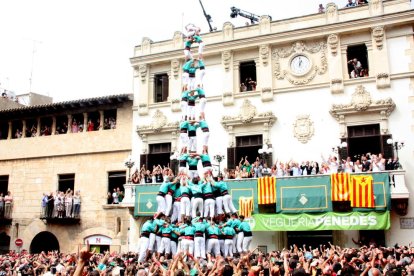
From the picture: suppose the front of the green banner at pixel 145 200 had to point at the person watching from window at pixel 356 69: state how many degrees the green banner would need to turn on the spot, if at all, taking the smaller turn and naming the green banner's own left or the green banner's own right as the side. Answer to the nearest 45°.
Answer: approximately 90° to the green banner's own left

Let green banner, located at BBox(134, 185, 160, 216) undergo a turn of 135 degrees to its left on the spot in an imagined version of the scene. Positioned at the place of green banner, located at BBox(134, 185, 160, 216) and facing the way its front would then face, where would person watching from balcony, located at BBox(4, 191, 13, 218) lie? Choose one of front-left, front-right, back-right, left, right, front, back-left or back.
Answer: left

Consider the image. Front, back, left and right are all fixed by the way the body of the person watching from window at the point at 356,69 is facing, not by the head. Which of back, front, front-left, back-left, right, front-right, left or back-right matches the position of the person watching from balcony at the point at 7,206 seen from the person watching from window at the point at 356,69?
front-right

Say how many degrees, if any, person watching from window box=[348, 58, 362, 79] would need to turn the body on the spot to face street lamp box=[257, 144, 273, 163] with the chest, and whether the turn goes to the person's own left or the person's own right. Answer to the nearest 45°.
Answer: approximately 45° to the person's own right

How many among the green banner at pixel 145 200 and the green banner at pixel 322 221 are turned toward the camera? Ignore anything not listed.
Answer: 2

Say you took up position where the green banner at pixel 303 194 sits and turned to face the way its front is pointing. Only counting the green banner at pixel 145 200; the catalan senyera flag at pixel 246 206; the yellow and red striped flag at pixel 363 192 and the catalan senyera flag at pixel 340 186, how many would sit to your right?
2

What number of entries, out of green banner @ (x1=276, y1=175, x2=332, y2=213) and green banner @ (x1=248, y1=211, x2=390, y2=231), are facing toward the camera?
2

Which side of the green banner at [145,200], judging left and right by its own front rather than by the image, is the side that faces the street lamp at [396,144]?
left

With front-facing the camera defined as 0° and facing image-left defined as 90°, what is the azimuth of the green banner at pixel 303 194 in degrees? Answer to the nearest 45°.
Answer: approximately 0°
